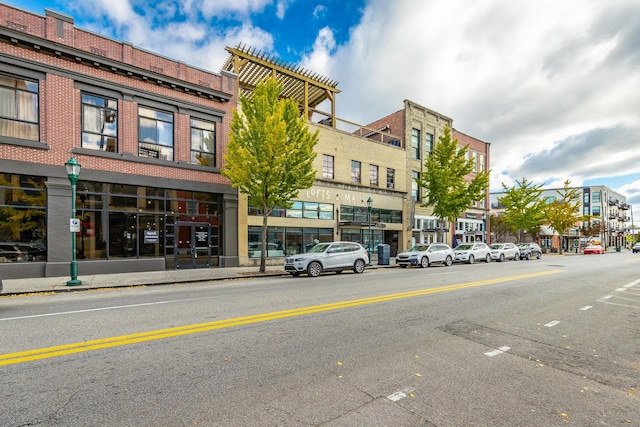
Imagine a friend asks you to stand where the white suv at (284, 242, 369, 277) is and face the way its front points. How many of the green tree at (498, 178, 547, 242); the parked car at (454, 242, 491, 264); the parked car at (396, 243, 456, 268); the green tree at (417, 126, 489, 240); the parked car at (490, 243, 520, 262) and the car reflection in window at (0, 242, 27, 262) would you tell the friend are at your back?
5

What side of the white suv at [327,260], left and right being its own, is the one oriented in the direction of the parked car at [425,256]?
back

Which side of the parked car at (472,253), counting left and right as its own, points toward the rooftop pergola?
front

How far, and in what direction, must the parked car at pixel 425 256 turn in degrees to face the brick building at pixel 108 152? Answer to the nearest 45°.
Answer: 0° — it already faces it

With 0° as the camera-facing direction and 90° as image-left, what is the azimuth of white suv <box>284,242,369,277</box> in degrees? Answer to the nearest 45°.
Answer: approximately 45°

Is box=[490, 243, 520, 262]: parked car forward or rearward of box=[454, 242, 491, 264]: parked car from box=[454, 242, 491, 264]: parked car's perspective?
rearward

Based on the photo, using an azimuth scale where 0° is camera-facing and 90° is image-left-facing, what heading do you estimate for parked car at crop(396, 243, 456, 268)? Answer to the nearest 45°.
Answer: approximately 45°

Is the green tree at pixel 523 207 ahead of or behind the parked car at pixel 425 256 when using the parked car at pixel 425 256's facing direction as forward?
behind

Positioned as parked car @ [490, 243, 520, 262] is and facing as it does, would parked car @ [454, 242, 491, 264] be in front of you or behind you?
in front
